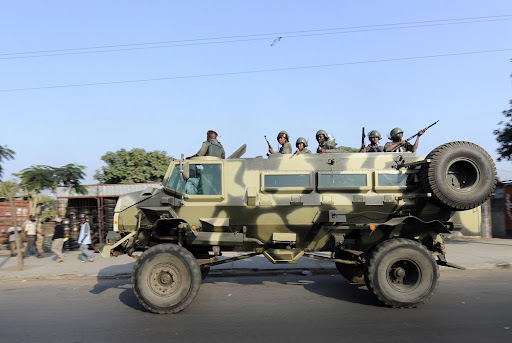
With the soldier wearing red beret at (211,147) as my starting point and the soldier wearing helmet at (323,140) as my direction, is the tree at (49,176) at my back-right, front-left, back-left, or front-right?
back-left

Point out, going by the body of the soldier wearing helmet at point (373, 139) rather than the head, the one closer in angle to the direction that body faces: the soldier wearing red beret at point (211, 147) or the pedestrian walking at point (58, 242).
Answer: the soldier wearing red beret

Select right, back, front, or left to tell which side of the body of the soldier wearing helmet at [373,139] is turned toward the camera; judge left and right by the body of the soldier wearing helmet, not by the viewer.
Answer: front

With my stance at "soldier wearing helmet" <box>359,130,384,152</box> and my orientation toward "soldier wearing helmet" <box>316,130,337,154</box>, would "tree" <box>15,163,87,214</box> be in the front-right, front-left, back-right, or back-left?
front-right

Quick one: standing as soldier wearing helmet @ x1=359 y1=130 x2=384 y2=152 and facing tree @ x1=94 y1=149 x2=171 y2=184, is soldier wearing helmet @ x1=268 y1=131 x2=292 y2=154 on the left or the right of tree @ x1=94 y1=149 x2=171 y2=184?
left

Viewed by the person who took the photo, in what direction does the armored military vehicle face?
facing to the left of the viewer

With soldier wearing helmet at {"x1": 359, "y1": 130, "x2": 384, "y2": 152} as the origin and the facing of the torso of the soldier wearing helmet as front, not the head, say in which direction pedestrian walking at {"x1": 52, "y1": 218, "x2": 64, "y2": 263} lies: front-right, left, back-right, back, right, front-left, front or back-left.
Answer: right

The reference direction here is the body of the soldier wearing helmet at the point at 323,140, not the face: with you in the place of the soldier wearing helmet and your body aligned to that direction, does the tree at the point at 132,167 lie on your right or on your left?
on your right

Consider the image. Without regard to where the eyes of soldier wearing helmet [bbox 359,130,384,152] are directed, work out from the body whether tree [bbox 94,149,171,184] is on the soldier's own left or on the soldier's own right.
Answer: on the soldier's own right

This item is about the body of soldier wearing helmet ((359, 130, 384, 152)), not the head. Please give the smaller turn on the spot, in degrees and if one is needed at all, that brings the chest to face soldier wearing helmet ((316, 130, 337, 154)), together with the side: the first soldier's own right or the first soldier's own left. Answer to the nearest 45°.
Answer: approximately 90° to the first soldier's own right

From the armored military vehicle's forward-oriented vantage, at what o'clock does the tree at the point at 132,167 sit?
The tree is roughly at 2 o'clock from the armored military vehicle.

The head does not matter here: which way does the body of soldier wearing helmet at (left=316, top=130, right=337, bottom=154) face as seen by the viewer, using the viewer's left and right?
facing the viewer and to the left of the viewer
